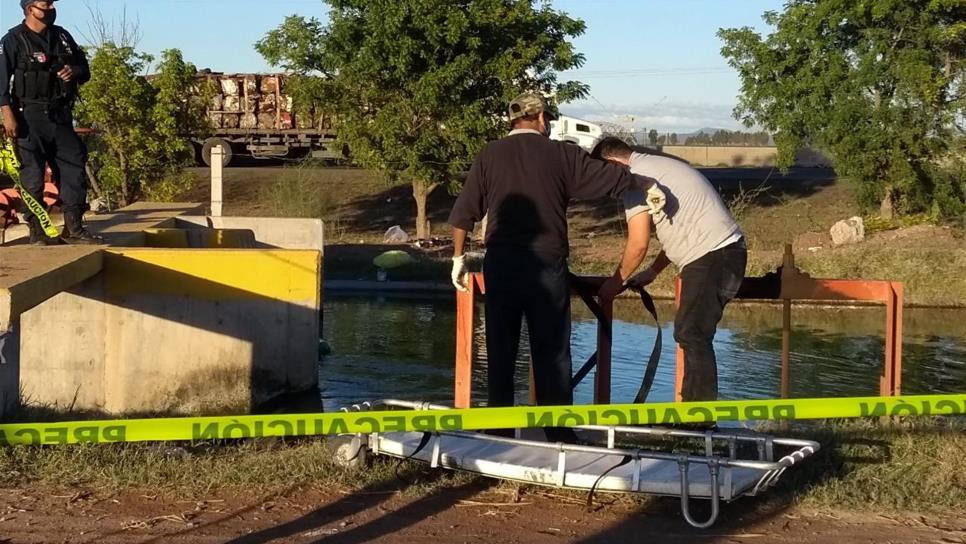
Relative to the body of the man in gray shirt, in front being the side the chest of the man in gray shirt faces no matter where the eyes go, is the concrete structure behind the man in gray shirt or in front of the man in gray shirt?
in front

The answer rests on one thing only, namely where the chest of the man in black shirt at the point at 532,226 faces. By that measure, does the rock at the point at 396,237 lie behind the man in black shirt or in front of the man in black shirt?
in front

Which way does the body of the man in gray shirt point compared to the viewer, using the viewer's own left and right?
facing to the left of the viewer

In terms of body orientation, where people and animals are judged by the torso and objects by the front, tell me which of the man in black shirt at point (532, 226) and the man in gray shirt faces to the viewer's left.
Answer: the man in gray shirt

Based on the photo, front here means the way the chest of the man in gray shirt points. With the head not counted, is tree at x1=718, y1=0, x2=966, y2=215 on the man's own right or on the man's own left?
on the man's own right

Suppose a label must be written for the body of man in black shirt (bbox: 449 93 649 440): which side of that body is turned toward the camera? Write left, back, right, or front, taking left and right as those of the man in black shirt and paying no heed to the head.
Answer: back

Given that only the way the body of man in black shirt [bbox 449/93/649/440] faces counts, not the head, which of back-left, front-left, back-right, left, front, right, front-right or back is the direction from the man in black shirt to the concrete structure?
front-left

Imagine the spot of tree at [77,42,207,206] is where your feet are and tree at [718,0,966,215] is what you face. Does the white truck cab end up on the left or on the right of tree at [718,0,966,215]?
left
